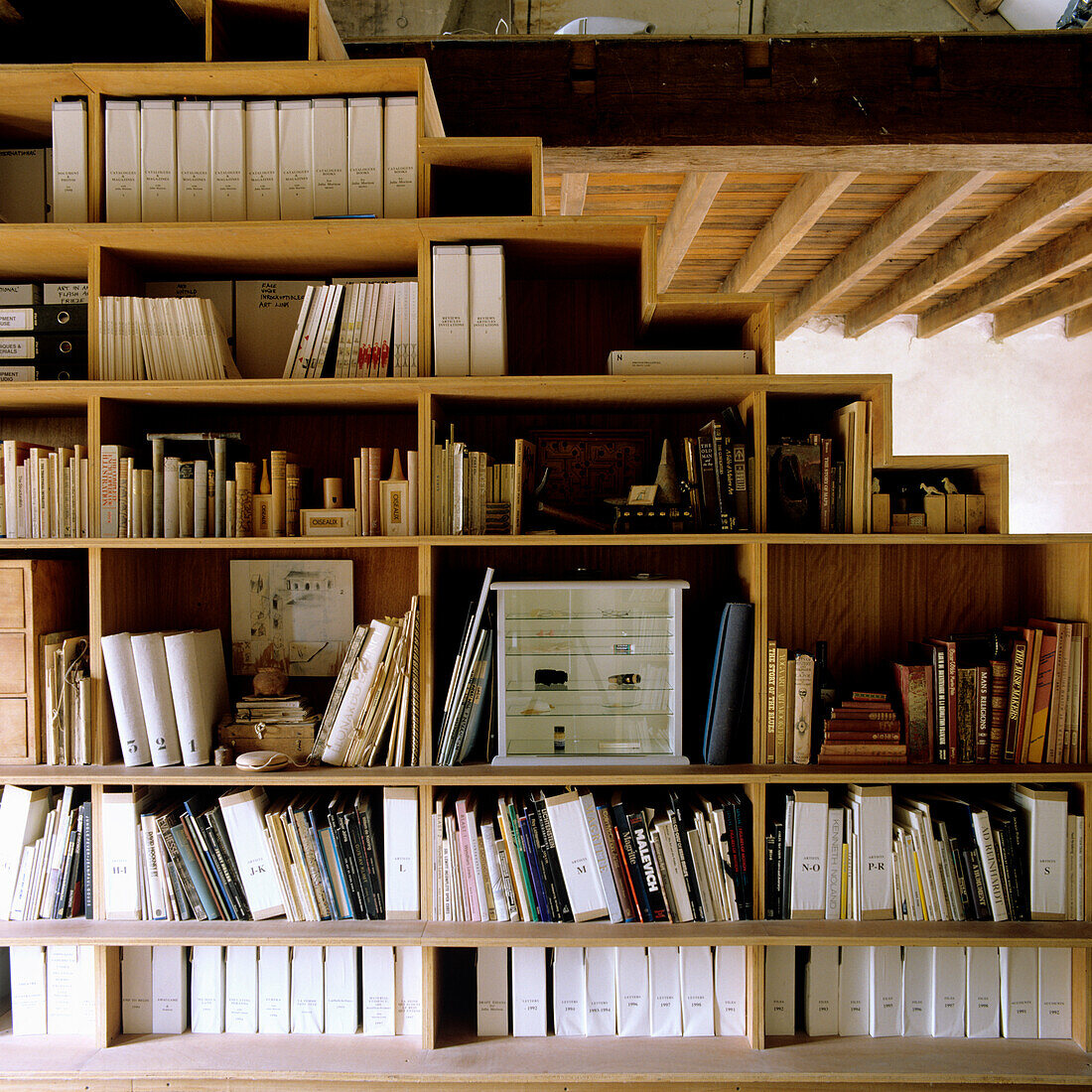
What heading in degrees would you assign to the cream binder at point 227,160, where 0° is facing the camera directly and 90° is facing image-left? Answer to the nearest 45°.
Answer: approximately 0°

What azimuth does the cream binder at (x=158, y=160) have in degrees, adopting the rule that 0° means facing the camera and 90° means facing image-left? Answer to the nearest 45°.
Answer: approximately 0°

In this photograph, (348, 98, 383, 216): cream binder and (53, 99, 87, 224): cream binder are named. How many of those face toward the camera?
2
